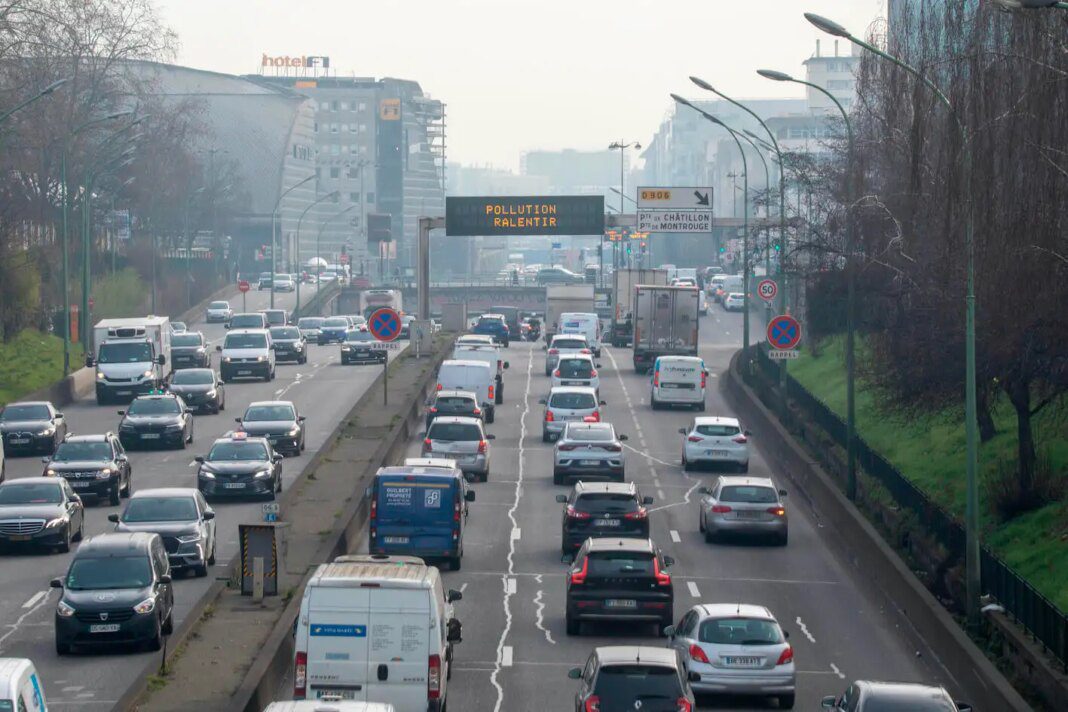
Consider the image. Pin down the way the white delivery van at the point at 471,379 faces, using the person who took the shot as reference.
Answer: facing away from the viewer

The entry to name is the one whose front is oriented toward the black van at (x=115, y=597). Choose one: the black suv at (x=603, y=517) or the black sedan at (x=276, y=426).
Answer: the black sedan

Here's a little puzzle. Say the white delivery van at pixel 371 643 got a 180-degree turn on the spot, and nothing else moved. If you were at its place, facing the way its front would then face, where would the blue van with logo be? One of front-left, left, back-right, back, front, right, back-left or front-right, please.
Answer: back

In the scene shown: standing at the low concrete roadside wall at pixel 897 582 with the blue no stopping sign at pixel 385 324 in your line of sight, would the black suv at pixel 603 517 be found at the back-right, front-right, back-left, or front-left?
front-left

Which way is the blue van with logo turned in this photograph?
away from the camera

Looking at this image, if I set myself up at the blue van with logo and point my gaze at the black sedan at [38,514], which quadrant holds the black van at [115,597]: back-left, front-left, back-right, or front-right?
front-left

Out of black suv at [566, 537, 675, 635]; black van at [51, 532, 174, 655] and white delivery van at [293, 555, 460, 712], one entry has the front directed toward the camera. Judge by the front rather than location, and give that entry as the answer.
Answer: black van at [51, 532, 174, 655]

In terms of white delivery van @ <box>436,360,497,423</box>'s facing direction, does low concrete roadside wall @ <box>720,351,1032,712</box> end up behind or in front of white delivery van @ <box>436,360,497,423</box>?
behind

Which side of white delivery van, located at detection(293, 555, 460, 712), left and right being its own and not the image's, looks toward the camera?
back

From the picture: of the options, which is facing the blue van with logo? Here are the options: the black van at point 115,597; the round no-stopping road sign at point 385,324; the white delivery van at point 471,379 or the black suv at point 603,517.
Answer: the round no-stopping road sign

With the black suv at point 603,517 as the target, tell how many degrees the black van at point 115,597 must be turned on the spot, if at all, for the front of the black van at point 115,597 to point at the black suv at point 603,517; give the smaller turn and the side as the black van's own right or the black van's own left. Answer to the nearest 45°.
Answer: approximately 135° to the black van's own left

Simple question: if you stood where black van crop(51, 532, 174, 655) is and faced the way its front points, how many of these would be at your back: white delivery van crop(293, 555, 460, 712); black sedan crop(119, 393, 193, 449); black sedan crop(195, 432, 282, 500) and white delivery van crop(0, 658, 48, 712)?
2

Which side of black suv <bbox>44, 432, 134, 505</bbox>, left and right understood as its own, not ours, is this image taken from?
front

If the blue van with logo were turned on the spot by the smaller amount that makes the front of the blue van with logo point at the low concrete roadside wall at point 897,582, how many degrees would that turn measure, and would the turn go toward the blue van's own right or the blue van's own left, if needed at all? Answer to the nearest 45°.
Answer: approximately 90° to the blue van's own right

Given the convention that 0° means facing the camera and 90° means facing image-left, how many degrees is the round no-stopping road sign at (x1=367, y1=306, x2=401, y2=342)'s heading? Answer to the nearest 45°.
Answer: approximately 0°

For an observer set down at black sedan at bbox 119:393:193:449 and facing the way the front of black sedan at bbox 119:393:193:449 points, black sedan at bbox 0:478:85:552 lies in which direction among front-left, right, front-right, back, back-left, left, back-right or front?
front

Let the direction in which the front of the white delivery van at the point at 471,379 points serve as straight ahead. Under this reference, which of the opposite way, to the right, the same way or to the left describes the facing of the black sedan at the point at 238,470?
the opposite way

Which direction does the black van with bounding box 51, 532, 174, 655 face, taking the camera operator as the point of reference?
facing the viewer
